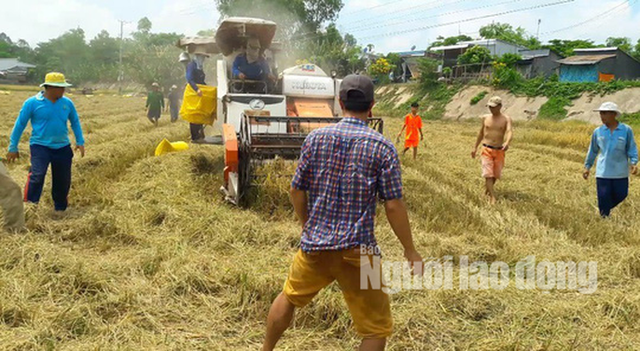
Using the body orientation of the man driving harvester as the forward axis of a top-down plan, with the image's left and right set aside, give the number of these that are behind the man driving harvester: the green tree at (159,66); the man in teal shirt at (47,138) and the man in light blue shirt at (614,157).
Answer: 1

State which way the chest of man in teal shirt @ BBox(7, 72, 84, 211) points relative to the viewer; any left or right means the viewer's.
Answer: facing the viewer and to the right of the viewer

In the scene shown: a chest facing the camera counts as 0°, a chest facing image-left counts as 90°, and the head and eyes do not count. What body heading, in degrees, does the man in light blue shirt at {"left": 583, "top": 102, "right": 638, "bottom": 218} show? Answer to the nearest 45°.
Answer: approximately 45°

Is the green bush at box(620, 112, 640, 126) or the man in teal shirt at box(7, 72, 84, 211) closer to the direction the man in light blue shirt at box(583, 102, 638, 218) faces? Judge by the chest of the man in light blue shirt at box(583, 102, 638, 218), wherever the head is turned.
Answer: the man in teal shirt

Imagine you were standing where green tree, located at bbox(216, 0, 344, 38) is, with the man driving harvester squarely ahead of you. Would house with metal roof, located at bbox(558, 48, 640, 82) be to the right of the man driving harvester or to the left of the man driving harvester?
left

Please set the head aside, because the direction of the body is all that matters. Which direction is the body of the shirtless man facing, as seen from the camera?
toward the camera

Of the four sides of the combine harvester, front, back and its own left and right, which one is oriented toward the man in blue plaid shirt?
front

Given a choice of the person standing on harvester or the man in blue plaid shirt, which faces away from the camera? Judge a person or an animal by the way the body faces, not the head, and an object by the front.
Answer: the man in blue plaid shirt

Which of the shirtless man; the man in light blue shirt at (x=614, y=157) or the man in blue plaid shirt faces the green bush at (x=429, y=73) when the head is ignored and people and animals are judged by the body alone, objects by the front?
the man in blue plaid shirt

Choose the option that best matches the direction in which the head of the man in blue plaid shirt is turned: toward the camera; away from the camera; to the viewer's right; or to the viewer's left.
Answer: away from the camera

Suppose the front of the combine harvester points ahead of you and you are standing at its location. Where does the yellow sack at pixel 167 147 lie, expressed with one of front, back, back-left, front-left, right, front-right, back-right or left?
back-right

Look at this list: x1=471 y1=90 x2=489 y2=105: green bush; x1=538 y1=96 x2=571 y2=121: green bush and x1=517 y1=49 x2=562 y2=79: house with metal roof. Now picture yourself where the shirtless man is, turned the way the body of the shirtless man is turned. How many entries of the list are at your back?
3

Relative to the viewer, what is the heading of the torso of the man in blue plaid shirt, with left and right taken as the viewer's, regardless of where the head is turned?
facing away from the viewer

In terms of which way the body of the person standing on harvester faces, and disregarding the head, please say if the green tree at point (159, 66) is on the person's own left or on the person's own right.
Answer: on the person's own left
